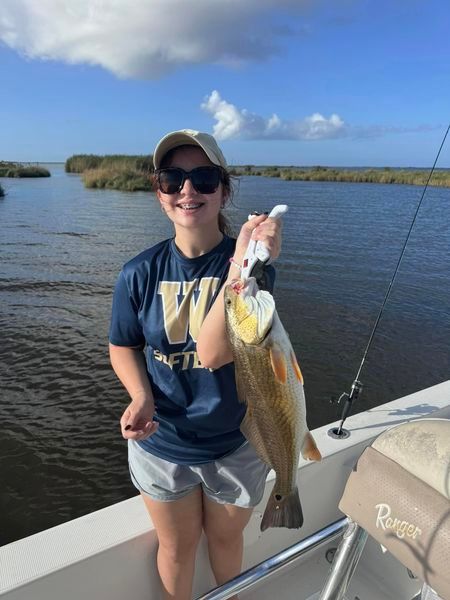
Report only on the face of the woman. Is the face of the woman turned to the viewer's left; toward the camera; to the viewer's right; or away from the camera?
toward the camera

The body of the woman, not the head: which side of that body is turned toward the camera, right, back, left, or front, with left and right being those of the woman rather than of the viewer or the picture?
front
